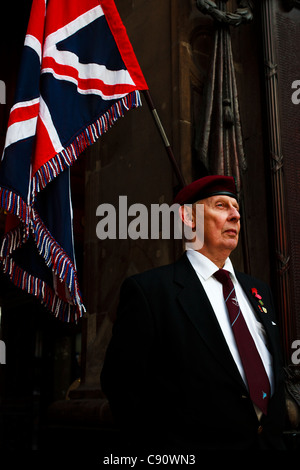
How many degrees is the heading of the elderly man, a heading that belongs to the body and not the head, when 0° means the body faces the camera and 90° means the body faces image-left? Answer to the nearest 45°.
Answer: approximately 315°

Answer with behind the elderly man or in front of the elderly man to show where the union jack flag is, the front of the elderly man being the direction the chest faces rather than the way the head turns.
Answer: behind
